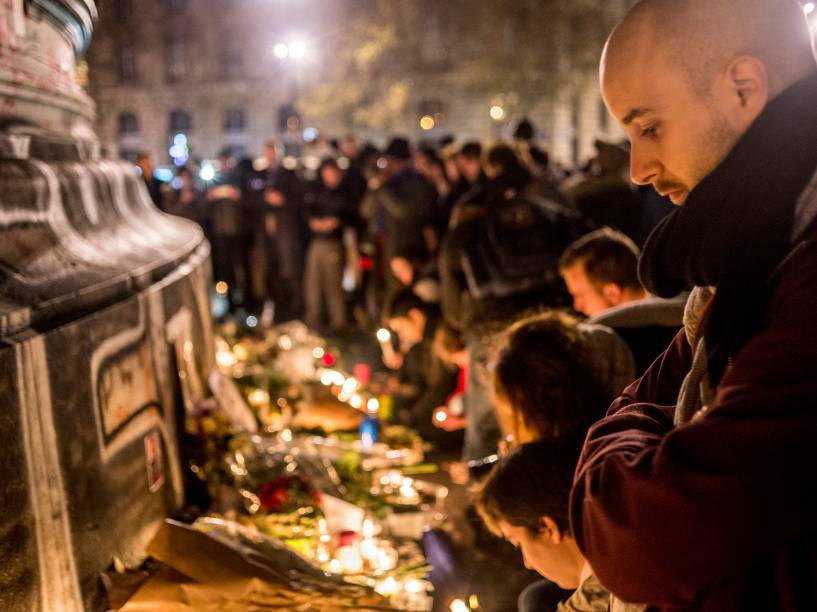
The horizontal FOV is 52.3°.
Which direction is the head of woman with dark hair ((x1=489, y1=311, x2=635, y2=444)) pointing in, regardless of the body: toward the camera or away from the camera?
away from the camera

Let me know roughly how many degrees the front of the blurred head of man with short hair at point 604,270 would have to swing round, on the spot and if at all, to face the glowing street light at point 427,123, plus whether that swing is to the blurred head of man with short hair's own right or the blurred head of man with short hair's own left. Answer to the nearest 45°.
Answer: approximately 90° to the blurred head of man with short hair's own right

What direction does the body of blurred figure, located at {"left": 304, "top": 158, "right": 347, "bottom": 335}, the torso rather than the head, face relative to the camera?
toward the camera

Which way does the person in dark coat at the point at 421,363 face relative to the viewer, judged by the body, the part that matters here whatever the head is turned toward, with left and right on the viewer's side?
facing to the left of the viewer

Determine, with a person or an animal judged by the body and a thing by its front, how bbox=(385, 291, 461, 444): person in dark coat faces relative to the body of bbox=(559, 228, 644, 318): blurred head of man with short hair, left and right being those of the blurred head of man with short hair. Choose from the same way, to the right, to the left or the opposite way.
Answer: the same way

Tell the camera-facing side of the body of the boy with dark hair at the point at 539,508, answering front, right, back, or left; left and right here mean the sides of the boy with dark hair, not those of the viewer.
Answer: left

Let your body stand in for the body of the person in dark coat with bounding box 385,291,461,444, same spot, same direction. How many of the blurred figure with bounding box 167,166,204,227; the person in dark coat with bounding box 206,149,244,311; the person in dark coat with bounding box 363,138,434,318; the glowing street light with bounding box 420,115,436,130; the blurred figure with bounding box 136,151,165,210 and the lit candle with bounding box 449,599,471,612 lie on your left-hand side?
1

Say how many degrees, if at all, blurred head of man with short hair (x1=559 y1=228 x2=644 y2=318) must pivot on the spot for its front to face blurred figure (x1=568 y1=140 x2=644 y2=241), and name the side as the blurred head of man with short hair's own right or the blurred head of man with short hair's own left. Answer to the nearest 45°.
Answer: approximately 90° to the blurred head of man with short hair's own right

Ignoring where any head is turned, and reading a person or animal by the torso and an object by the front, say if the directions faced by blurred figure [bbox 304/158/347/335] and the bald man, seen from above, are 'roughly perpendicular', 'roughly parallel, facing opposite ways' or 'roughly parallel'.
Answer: roughly perpendicular

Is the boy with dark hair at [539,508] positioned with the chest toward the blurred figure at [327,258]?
no

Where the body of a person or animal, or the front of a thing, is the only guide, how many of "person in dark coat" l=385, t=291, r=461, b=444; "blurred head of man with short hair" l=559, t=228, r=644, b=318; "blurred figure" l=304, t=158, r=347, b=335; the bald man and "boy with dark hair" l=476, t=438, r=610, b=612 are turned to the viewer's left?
4

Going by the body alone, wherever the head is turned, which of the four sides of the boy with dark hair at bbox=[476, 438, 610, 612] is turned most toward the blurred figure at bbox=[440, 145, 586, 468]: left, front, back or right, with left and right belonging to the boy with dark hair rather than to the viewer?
right

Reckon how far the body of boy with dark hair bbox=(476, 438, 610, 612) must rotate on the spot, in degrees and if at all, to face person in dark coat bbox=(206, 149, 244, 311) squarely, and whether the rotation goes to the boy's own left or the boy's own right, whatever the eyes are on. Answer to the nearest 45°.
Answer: approximately 45° to the boy's own right

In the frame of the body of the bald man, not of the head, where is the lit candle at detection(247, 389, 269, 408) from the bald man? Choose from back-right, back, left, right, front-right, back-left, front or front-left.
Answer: front-right

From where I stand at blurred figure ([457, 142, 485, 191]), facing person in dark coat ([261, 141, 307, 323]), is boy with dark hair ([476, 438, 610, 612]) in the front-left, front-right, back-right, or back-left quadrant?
back-left

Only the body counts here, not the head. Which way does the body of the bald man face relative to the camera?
to the viewer's left

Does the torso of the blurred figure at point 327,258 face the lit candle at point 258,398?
yes
